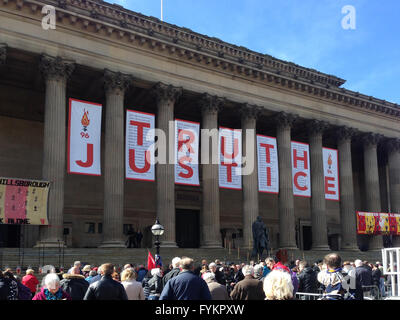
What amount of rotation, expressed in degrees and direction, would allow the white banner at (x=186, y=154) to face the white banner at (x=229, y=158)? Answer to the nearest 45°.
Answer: approximately 90° to its left

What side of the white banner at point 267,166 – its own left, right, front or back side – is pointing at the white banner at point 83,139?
right

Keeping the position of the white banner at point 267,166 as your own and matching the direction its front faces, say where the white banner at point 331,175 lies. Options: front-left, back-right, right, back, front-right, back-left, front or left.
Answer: left

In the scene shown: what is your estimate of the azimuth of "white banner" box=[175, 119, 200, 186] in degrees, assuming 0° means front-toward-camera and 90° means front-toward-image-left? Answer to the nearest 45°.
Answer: approximately 315°

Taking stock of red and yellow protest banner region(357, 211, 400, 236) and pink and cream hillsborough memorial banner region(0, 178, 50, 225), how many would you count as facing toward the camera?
2

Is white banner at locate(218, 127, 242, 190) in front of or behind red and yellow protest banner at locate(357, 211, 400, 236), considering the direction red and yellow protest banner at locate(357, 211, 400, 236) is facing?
in front

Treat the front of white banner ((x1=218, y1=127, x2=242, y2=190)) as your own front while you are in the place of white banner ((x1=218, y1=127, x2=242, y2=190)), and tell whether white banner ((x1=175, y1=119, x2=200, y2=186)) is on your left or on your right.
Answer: on your right

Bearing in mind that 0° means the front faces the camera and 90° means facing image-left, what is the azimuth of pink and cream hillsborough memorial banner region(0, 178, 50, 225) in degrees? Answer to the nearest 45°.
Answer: approximately 0°

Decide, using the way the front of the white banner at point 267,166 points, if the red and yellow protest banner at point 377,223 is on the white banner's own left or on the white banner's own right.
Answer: on the white banner's own left
